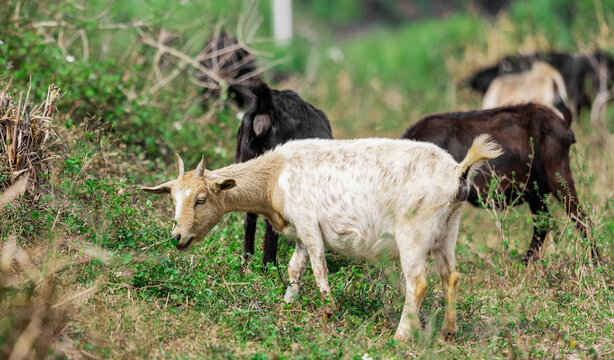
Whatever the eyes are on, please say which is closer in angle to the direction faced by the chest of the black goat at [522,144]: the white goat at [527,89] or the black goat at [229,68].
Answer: the black goat

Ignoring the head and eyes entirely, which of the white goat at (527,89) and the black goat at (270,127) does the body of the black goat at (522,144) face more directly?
the black goat

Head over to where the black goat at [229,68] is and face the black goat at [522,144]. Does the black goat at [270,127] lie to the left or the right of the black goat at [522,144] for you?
right

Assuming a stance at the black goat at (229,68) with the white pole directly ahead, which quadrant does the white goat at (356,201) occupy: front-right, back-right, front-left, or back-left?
back-right

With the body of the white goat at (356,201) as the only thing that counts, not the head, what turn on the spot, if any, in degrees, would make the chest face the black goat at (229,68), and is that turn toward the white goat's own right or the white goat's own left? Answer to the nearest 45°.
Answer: approximately 90° to the white goat's own right

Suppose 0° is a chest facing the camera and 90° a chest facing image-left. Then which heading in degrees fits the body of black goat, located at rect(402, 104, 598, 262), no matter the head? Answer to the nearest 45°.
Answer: approximately 90°

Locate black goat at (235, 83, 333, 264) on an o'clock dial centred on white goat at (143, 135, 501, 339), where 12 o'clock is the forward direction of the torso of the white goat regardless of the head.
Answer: The black goat is roughly at 2 o'clock from the white goat.

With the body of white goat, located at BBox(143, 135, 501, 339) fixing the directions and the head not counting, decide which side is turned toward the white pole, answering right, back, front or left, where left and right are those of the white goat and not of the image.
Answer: right

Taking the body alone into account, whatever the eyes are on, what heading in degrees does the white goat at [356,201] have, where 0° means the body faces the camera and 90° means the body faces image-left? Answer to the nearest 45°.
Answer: approximately 90°
